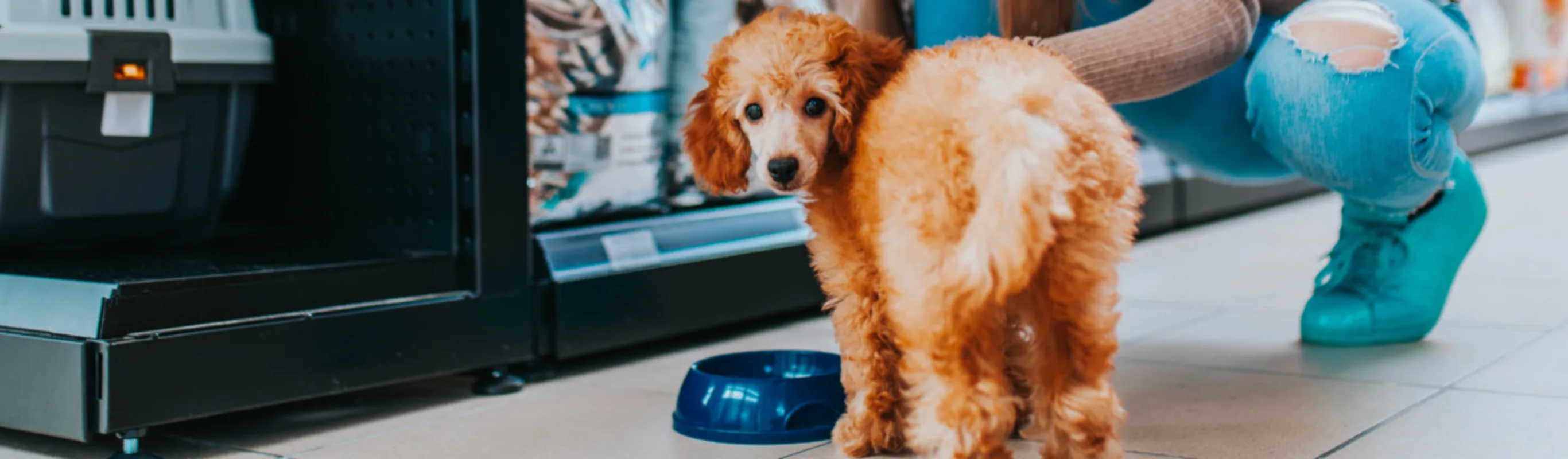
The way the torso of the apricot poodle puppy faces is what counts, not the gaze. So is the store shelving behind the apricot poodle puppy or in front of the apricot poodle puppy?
in front

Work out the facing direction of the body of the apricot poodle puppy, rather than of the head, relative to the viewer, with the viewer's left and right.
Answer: facing away from the viewer and to the left of the viewer

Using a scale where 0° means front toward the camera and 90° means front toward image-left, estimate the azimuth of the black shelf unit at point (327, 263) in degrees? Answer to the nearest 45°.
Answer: approximately 45°

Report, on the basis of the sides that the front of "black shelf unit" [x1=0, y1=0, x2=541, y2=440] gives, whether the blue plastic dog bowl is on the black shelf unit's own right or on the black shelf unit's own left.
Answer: on the black shelf unit's own left

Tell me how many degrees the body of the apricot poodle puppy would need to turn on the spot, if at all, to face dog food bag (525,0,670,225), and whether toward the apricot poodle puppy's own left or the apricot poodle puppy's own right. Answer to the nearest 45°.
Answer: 0° — it already faces it

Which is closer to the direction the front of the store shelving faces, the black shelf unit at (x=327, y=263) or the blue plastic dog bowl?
the blue plastic dog bowl

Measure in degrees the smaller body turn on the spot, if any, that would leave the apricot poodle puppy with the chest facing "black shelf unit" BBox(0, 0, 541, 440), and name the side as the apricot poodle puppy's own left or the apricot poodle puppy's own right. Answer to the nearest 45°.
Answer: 0° — it already faces it

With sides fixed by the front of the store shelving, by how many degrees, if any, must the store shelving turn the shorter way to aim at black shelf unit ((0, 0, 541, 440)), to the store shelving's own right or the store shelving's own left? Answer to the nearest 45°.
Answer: approximately 90° to the store shelving's own right

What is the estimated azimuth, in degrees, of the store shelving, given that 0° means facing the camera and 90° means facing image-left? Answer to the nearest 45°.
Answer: approximately 315°
